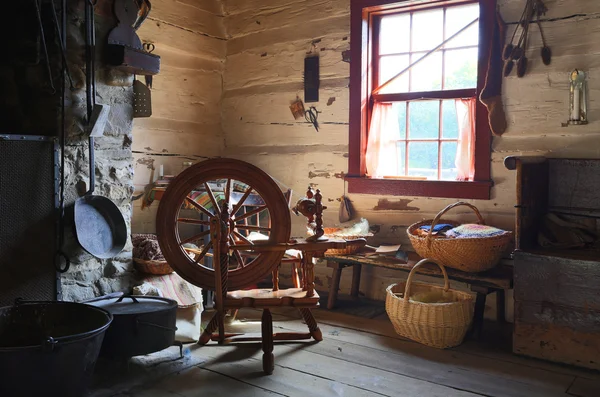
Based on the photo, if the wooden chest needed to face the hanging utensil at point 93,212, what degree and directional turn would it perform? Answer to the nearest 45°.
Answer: approximately 45° to its right

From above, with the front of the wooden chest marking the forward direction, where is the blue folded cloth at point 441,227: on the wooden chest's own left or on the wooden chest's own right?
on the wooden chest's own right
